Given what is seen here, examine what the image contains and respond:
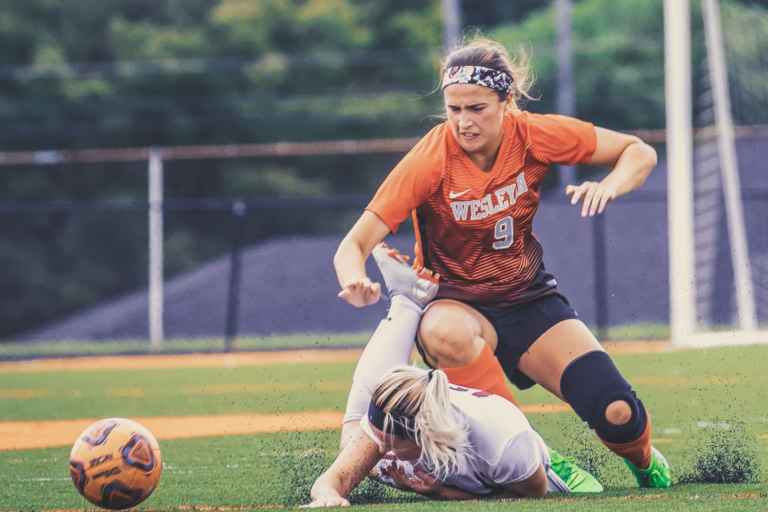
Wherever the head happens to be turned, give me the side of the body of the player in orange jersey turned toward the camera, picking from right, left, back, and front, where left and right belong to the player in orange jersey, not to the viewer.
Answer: front

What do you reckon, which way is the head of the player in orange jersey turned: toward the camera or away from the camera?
toward the camera

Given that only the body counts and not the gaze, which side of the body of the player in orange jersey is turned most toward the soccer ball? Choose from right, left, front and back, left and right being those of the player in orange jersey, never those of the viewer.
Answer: right
